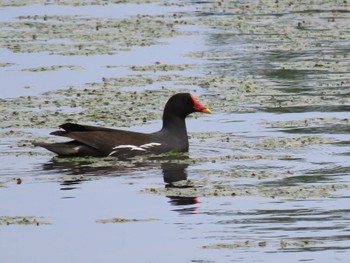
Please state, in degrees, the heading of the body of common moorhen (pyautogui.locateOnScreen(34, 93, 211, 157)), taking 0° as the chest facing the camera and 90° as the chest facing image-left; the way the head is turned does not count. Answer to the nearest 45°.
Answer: approximately 270°
